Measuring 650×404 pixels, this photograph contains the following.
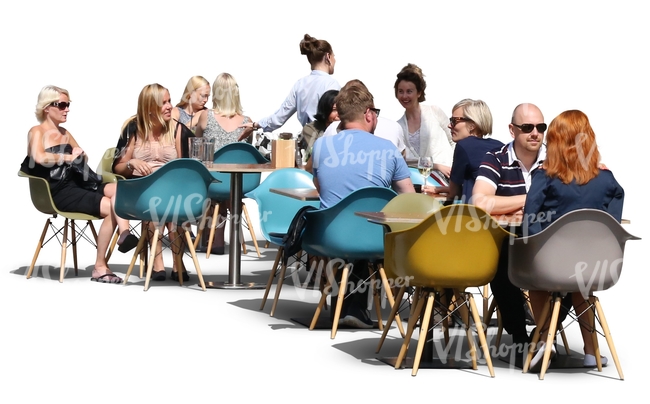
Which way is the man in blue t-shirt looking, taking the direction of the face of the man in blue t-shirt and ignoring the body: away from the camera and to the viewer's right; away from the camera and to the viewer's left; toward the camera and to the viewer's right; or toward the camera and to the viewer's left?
away from the camera and to the viewer's right

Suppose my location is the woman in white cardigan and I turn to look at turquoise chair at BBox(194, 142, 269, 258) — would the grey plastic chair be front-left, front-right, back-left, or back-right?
back-left
